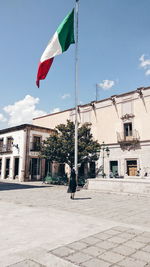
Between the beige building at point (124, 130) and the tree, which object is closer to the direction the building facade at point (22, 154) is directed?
the tree

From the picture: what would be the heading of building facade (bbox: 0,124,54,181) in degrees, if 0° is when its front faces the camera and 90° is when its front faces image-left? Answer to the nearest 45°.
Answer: approximately 45°

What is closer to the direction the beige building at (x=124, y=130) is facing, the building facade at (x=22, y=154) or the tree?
the tree

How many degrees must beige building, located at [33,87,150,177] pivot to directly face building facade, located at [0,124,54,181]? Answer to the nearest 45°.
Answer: approximately 45° to its right

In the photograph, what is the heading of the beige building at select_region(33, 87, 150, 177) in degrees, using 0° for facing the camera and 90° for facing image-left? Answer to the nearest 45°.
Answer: approximately 45°

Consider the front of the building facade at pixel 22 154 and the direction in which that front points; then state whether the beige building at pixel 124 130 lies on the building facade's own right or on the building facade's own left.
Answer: on the building facade's own left

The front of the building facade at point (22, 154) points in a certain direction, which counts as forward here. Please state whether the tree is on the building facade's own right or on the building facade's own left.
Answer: on the building facade's own left
